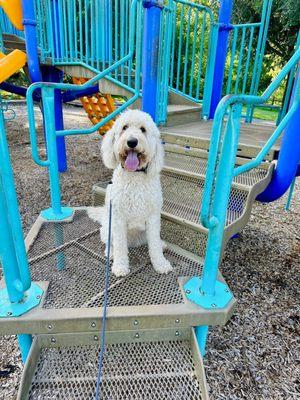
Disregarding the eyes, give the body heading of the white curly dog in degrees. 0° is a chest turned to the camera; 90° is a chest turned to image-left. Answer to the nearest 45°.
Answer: approximately 0°
